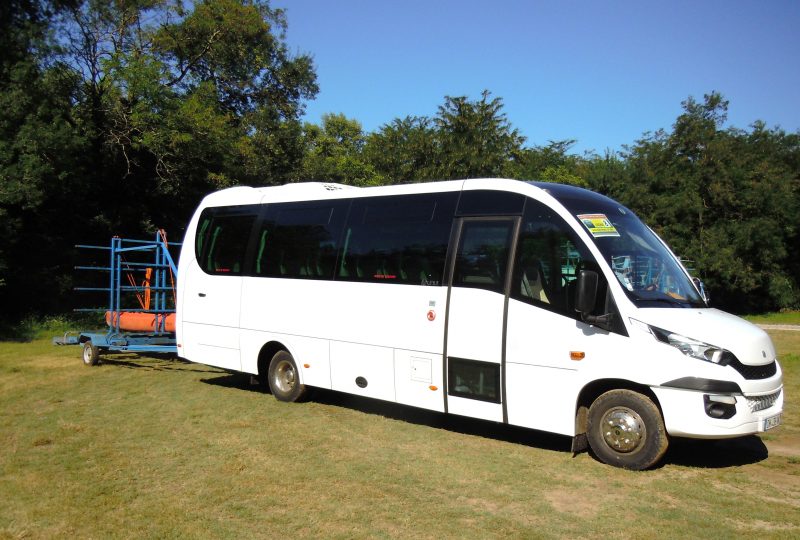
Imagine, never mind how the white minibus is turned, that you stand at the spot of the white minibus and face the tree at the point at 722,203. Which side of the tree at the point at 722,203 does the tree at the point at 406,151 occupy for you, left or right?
left

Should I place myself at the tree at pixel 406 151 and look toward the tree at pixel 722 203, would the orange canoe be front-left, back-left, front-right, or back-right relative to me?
back-right

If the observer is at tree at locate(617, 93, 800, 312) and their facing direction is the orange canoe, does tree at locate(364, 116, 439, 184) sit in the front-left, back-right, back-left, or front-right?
front-right

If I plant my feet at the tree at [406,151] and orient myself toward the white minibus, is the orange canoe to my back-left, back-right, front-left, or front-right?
front-right

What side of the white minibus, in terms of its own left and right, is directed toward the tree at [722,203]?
left

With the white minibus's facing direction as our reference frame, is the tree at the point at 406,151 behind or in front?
behind

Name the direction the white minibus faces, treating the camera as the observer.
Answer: facing the viewer and to the right of the viewer

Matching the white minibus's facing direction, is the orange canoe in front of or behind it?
behind
